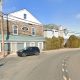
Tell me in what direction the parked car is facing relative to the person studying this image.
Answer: facing the viewer and to the left of the viewer
